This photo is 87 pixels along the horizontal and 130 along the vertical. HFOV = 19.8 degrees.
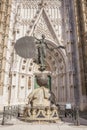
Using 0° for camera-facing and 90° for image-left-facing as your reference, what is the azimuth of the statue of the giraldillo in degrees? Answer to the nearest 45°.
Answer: approximately 0°
